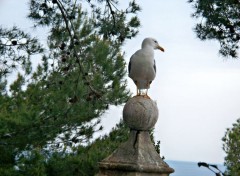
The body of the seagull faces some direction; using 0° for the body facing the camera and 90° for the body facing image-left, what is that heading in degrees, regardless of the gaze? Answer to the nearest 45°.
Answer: approximately 315°

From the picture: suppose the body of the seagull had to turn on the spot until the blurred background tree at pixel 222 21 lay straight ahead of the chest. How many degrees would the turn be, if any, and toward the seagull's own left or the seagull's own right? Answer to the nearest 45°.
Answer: approximately 90° to the seagull's own left

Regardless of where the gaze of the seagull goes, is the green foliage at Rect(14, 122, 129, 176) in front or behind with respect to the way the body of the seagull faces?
behind

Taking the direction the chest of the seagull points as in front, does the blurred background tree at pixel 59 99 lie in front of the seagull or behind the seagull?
behind

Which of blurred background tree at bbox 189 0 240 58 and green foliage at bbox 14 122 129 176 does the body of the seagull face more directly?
the blurred background tree

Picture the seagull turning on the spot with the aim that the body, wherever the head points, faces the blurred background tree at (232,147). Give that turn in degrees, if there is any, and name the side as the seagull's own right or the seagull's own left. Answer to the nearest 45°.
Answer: approximately 135° to the seagull's own left
